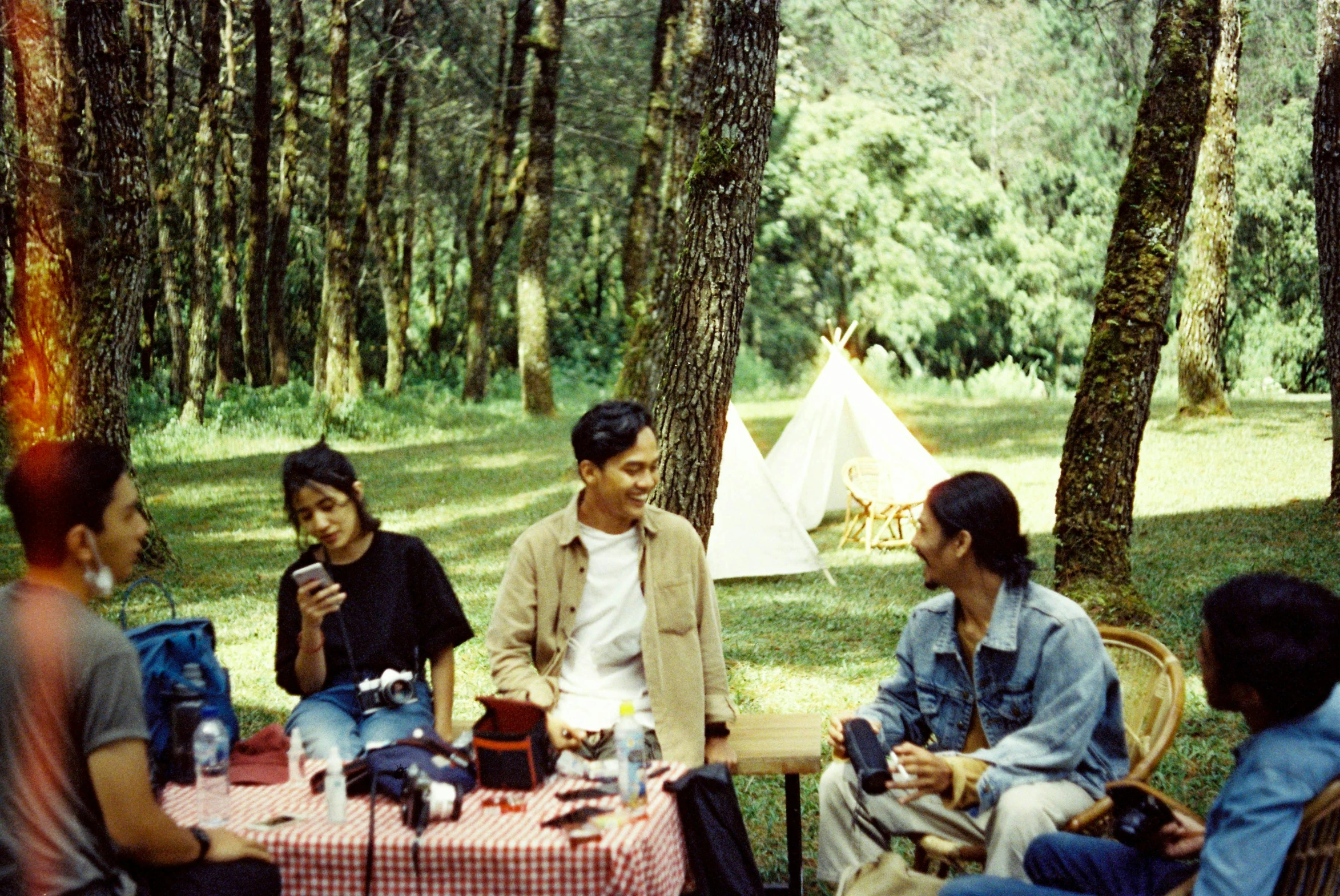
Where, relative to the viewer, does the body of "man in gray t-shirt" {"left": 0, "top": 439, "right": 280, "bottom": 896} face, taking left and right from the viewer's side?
facing away from the viewer and to the right of the viewer

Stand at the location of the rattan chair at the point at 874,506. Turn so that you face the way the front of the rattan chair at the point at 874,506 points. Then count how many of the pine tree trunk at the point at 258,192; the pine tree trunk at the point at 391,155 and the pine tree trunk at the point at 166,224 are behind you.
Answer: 3

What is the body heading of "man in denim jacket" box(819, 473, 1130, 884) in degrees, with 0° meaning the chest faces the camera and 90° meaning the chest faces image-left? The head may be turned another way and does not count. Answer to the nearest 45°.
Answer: approximately 45°

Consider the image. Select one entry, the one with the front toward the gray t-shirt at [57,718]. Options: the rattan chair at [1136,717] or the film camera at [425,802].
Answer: the rattan chair

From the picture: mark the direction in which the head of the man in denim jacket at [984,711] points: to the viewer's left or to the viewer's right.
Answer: to the viewer's left

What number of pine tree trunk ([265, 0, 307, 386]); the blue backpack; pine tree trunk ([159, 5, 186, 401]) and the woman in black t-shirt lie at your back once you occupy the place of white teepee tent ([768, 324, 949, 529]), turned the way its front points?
2

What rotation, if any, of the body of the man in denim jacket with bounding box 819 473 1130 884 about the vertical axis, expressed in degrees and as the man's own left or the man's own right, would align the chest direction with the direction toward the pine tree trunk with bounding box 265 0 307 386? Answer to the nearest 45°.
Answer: approximately 90° to the man's own right

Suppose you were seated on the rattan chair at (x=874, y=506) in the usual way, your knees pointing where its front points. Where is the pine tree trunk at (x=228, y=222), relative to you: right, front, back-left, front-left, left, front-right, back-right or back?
back

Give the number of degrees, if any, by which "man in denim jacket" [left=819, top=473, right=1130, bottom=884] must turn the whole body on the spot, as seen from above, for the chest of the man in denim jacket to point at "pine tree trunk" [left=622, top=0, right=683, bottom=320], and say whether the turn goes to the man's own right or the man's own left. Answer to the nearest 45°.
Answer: approximately 135° to the man's own right

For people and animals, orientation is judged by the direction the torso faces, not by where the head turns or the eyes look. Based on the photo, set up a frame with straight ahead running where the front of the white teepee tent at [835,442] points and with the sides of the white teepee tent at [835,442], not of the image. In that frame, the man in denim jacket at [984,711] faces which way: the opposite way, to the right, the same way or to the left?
to the right

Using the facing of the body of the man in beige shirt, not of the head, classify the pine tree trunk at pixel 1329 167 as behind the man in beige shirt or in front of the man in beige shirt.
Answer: behind

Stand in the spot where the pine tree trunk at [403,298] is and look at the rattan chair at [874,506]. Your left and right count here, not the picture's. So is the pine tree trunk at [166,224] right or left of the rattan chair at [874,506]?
right
